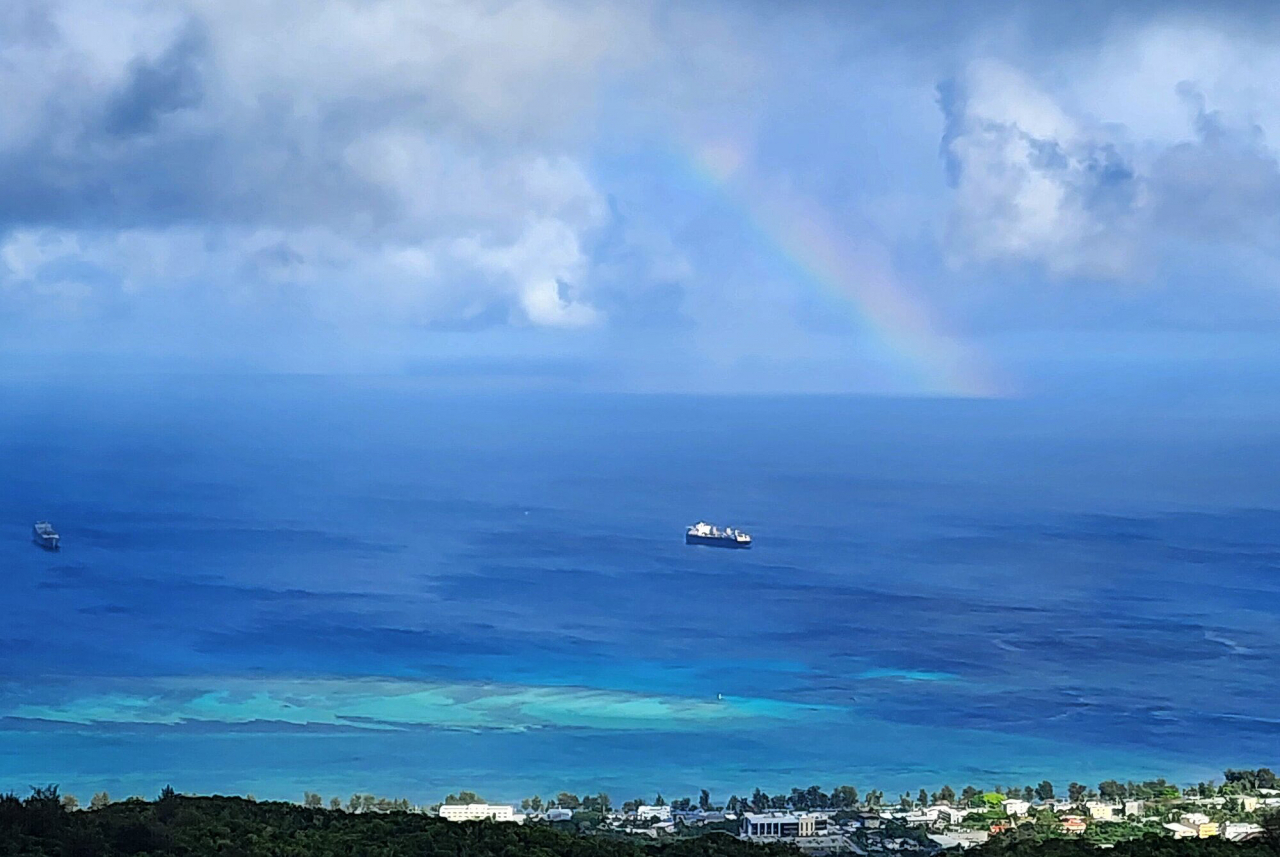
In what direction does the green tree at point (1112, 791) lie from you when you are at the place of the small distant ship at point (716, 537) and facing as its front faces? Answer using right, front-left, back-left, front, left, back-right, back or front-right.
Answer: right

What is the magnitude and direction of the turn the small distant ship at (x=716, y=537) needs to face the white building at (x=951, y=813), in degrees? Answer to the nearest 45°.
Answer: approximately 90° to its right

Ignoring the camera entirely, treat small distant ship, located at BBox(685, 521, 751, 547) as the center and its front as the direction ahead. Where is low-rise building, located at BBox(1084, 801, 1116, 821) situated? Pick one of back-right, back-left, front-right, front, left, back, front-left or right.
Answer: right

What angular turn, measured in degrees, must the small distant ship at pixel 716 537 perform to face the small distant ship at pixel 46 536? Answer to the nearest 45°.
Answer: approximately 180°

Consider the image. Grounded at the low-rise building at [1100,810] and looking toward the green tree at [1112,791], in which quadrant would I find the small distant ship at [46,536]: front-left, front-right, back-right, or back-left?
front-left

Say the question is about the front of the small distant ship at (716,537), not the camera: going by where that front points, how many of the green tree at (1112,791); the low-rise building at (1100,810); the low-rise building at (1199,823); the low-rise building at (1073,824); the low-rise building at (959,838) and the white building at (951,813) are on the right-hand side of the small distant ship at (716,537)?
6

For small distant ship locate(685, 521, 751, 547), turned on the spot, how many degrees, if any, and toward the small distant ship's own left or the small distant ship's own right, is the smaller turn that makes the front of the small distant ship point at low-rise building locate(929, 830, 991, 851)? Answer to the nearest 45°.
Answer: approximately 90° to the small distant ship's own right

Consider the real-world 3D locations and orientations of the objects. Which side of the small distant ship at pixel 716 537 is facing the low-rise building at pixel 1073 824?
right

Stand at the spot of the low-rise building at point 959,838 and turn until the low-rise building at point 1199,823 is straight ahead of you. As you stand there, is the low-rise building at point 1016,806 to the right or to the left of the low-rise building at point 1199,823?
left

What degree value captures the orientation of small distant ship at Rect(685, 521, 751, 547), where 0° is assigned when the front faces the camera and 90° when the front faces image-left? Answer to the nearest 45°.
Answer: approximately 270°
